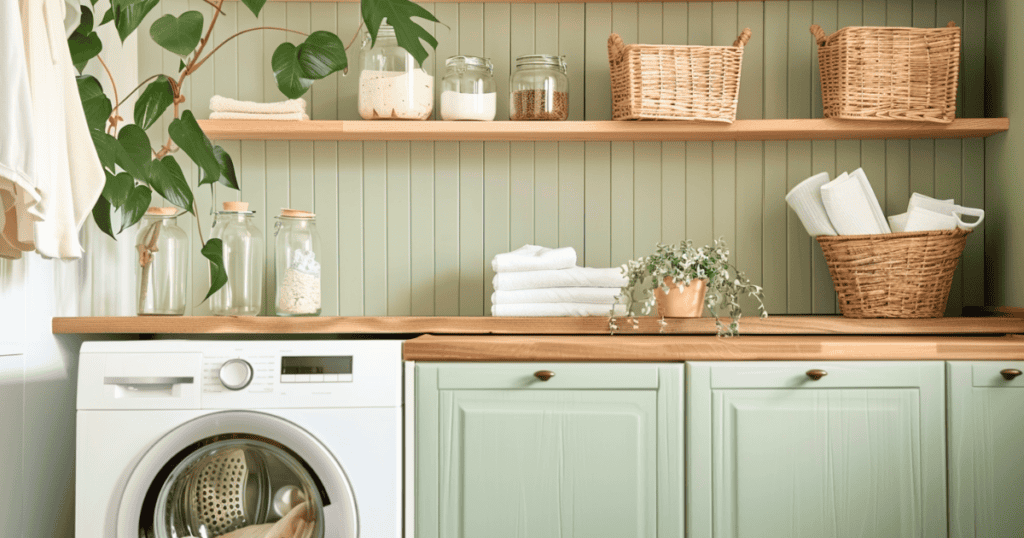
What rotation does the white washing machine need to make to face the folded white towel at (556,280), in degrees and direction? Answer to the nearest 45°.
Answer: approximately 90° to its left

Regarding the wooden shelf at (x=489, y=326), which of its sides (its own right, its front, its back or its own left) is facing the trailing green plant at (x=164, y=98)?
right

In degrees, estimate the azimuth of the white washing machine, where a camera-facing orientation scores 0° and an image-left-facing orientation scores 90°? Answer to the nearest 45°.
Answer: approximately 0°

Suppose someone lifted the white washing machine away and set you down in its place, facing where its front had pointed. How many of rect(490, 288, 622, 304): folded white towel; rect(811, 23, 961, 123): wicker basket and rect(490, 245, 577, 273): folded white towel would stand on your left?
3
